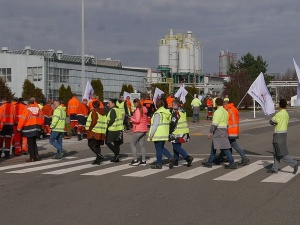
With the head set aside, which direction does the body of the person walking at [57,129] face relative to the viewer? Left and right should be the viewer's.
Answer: facing to the left of the viewer

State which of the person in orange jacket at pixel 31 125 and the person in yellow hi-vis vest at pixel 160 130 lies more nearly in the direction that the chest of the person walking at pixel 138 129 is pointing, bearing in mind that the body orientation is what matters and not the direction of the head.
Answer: the person in orange jacket

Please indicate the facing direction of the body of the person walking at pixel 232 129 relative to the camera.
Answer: to the viewer's left

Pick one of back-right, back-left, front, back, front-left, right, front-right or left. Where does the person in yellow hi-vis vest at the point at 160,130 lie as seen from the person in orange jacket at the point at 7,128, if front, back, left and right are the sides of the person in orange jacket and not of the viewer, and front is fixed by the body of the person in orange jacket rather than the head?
back-right

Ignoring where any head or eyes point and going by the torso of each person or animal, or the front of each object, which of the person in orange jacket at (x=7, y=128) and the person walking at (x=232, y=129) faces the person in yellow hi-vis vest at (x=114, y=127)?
the person walking

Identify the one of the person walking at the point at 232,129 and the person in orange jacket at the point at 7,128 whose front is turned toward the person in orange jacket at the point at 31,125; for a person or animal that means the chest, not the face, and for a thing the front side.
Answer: the person walking

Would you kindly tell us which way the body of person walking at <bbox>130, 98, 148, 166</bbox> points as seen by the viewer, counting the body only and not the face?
to the viewer's left

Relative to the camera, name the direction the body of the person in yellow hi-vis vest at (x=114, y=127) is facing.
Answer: to the viewer's left

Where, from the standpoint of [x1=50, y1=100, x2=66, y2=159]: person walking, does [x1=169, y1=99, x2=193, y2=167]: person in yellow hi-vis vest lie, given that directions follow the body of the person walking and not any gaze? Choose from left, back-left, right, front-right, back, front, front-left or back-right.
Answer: back-left

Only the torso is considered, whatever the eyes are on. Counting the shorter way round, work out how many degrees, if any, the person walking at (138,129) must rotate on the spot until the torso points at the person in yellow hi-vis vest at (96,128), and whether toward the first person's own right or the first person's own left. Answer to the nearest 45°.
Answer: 0° — they already face them

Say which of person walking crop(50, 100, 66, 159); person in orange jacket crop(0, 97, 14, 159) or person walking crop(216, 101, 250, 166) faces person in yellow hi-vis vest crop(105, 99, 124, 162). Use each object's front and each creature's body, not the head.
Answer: person walking crop(216, 101, 250, 166)

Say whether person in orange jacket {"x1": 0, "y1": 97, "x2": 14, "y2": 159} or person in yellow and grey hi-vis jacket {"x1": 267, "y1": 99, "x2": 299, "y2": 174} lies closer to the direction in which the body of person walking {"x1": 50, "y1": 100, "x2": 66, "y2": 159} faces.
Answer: the person in orange jacket
